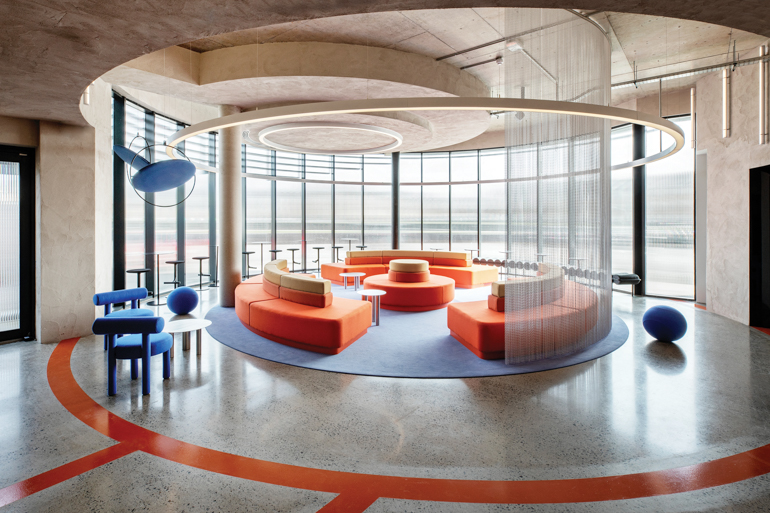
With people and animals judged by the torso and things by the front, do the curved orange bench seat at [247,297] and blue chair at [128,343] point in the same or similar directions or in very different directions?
very different directions

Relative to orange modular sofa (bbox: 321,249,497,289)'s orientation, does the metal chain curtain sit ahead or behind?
ahead

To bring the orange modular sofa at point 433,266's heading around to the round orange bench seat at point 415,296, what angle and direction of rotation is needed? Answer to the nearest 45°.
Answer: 0° — it already faces it

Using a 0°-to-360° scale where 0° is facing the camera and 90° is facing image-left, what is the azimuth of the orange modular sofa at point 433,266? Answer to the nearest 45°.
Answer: approximately 0°

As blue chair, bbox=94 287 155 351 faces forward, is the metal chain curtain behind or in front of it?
in front
